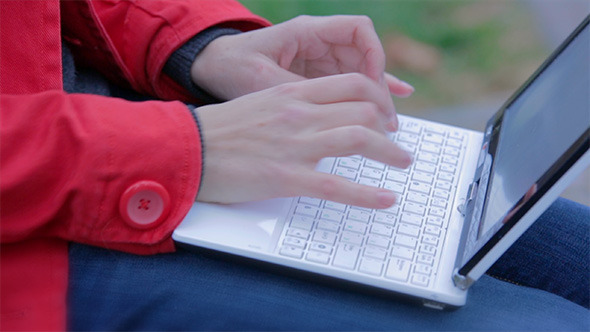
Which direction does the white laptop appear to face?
to the viewer's left
